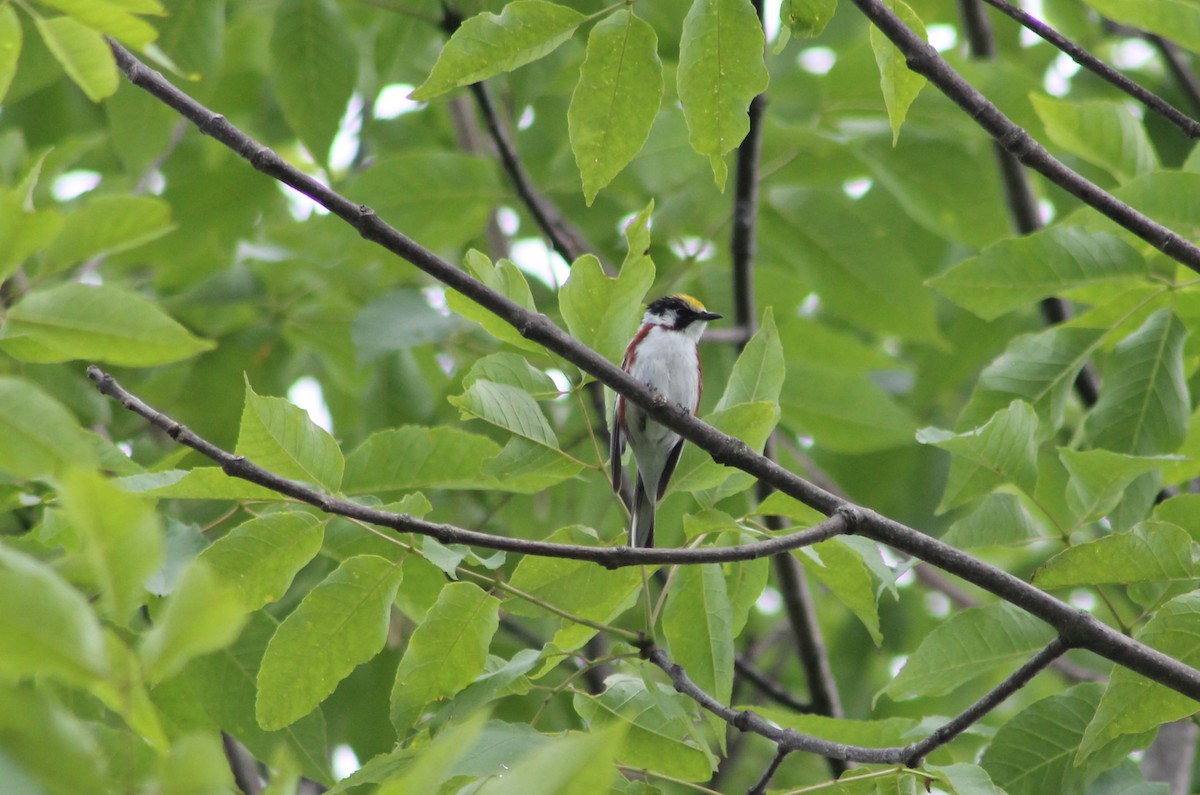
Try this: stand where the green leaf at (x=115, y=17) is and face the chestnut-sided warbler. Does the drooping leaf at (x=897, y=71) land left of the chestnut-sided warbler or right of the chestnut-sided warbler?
right

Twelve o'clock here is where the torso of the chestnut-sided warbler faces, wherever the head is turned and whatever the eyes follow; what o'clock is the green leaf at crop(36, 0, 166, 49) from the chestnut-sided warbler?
The green leaf is roughly at 2 o'clock from the chestnut-sided warbler.

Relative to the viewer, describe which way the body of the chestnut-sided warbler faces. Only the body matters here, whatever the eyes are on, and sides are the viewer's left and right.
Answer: facing the viewer and to the right of the viewer

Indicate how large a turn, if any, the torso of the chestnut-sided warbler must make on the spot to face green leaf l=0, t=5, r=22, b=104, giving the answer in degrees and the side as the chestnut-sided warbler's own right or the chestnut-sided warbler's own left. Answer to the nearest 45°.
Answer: approximately 45° to the chestnut-sided warbler's own right
